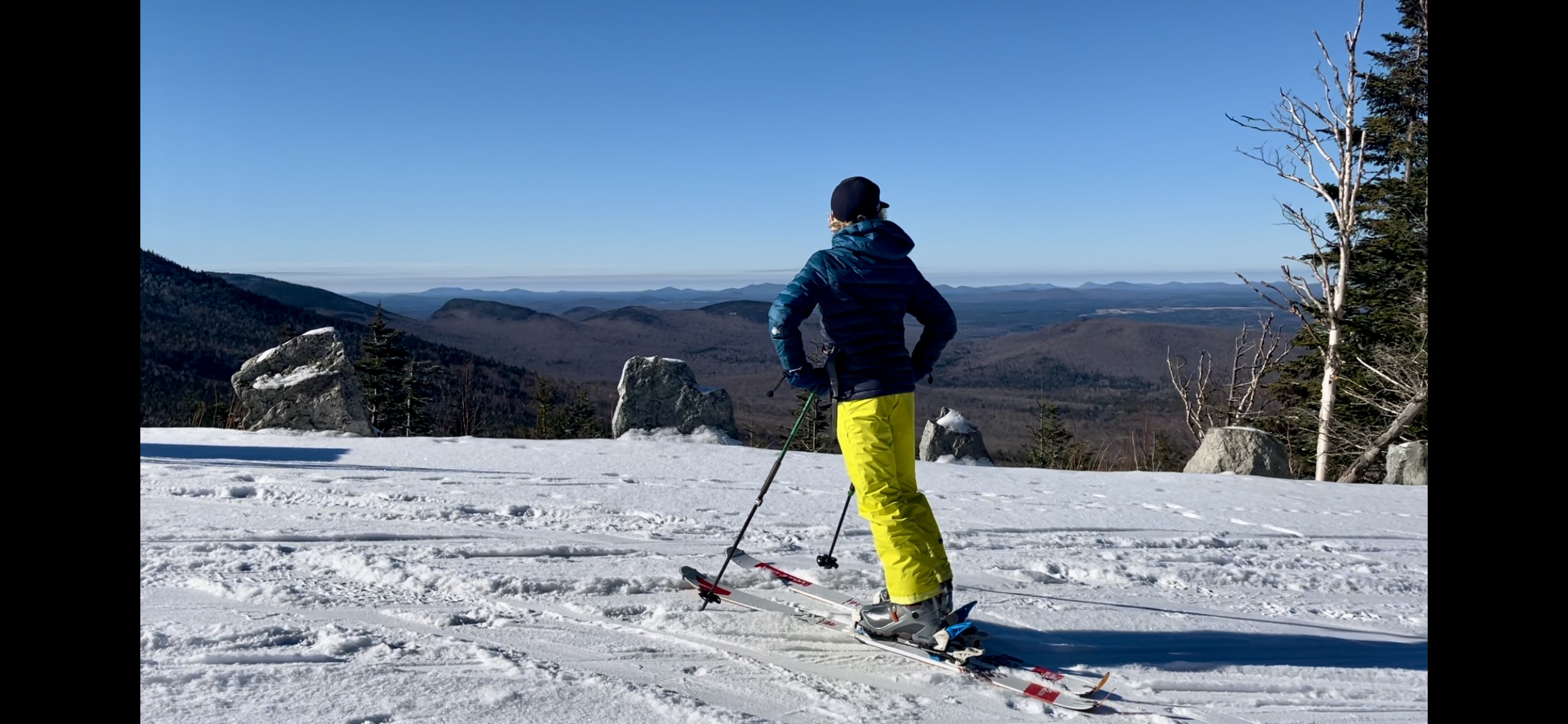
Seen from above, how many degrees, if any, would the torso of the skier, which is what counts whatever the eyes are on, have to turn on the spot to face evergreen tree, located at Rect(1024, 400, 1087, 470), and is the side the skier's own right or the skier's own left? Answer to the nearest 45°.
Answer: approximately 45° to the skier's own right

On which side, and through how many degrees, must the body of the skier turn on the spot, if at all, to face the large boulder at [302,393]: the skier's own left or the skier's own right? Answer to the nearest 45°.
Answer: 0° — they already face it

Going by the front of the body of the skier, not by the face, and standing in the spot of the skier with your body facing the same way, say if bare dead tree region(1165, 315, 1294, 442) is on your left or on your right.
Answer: on your right

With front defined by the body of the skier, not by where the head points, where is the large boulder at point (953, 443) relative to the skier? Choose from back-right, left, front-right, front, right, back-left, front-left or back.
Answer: front-right

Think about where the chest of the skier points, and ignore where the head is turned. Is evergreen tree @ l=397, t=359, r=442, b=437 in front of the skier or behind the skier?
in front

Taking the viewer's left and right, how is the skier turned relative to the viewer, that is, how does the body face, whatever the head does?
facing away from the viewer and to the left of the viewer

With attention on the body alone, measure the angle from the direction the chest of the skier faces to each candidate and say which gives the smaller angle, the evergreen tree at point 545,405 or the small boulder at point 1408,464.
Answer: the evergreen tree

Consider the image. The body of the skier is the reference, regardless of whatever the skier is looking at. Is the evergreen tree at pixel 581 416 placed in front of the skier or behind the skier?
in front

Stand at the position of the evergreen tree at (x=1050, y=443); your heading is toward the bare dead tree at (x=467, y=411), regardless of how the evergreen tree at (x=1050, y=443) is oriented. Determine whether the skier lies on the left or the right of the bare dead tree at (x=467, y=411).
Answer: left

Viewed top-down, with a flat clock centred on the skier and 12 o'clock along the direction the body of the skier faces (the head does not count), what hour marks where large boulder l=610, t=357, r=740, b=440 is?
The large boulder is roughly at 1 o'clock from the skier.
